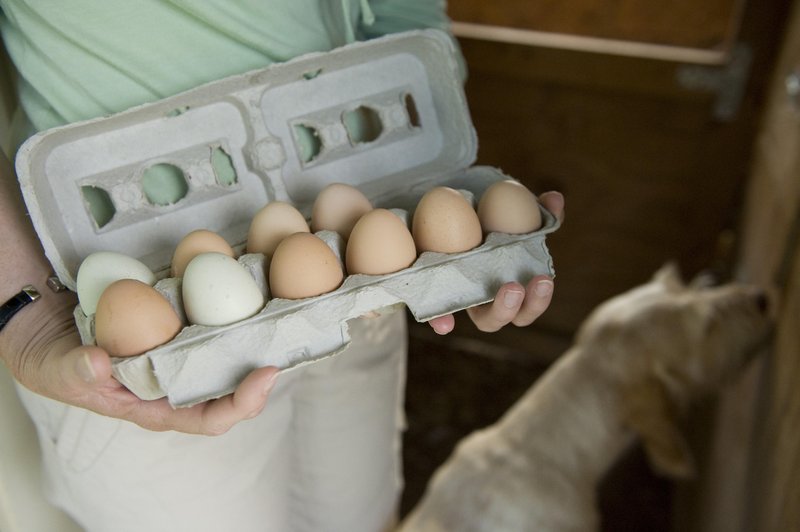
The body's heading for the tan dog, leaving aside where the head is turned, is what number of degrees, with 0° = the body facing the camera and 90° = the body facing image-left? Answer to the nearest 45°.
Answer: approximately 270°
